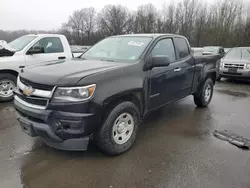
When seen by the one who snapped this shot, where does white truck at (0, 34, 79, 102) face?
facing the viewer and to the left of the viewer

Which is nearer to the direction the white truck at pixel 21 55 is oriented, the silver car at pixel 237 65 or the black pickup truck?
the black pickup truck

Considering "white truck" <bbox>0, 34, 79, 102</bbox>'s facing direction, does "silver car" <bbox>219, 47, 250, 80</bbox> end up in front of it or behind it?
behind

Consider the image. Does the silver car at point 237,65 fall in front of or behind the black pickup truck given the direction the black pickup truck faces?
behind

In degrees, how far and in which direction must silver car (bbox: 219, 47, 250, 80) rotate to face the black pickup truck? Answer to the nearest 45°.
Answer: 0° — it already faces it

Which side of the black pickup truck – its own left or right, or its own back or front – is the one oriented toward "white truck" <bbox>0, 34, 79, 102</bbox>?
right

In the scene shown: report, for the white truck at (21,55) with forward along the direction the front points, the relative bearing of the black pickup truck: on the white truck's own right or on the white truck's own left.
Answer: on the white truck's own left

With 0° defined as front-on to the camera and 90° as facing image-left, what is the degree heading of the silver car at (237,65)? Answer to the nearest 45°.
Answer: approximately 0°

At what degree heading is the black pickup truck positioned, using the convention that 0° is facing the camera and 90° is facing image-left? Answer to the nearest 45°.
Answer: approximately 45°
